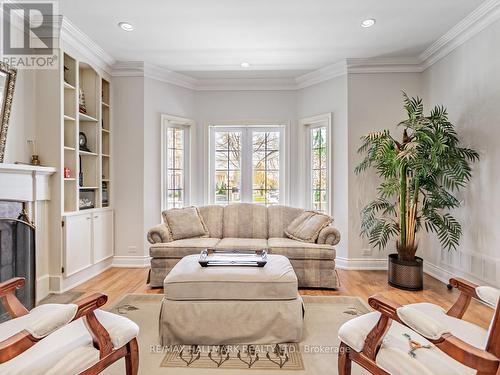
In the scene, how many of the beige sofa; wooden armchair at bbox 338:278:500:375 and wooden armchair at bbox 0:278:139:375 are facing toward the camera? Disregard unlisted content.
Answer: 1

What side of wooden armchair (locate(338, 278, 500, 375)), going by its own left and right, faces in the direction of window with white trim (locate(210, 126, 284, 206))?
front

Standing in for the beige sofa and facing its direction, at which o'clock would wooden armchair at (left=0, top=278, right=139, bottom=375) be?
The wooden armchair is roughly at 1 o'clock from the beige sofa.

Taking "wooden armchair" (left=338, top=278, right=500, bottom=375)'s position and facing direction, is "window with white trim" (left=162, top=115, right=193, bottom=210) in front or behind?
in front

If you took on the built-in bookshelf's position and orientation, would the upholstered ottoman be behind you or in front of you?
in front

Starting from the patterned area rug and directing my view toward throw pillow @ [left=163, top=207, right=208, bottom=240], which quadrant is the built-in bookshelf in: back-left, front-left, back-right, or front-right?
front-left

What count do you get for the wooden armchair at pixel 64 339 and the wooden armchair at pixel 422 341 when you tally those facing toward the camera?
0

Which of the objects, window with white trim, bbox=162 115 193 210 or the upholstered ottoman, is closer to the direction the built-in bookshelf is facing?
the upholstered ottoman

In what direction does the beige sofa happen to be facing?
toward the camera

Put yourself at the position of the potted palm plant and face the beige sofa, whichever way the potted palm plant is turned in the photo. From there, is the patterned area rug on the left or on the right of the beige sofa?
left

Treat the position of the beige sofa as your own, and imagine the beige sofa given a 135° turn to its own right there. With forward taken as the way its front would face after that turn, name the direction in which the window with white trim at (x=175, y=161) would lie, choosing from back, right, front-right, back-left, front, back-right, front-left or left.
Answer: front

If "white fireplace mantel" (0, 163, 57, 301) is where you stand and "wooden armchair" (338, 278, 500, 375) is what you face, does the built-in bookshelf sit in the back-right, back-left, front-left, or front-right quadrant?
back-left

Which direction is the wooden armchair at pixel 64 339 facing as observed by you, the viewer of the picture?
facing away from the viewer and to the right of the viewer

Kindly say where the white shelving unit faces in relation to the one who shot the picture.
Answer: facing the viewer and to the right of the viewer
